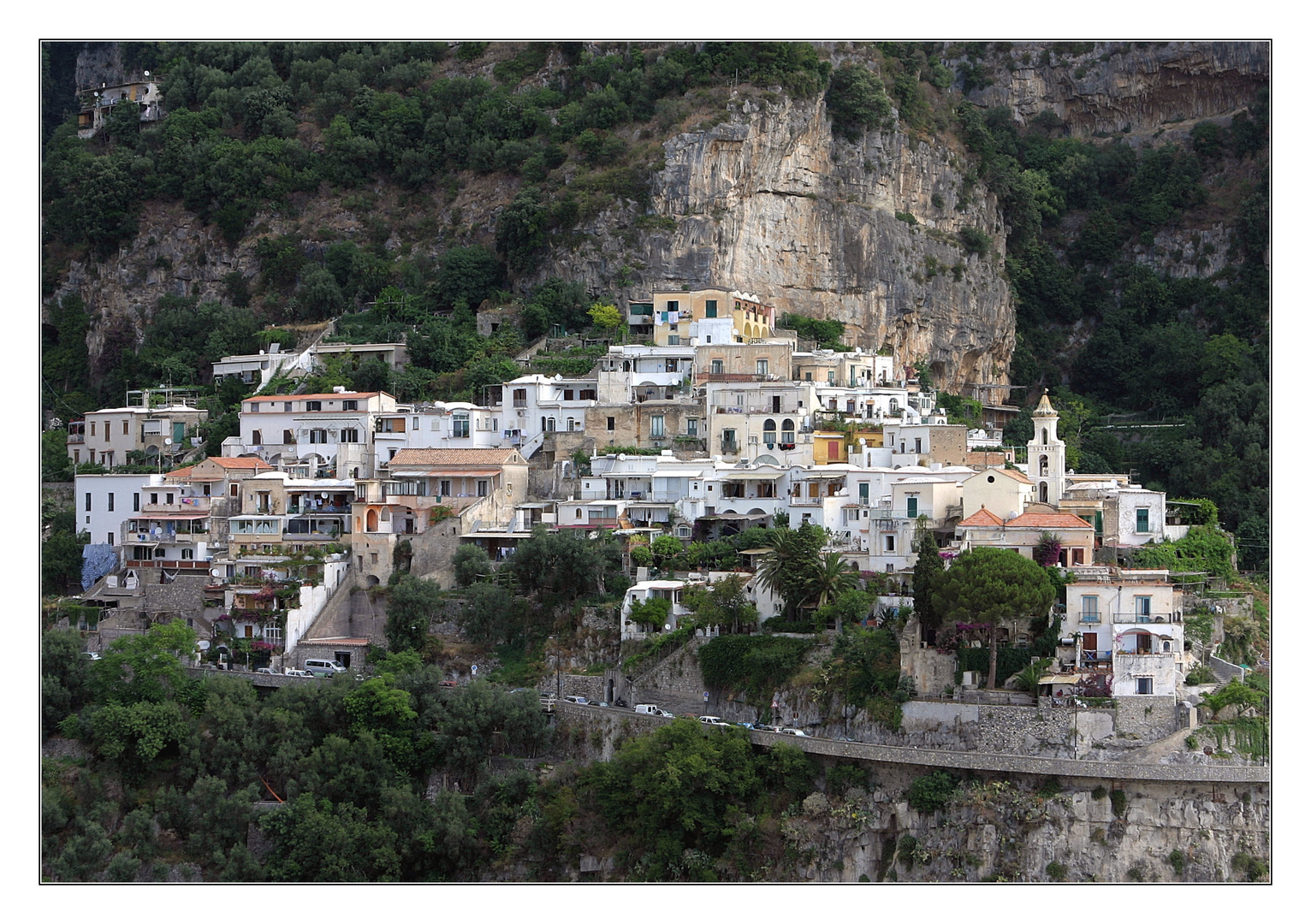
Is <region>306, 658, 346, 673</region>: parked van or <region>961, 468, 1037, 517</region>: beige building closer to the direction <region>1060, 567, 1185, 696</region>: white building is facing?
the parked van

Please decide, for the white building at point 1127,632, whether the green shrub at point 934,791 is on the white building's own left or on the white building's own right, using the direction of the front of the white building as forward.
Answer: on the white building's own right

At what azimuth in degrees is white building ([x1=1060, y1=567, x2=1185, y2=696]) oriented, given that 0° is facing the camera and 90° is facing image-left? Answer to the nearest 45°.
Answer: approximately 0°

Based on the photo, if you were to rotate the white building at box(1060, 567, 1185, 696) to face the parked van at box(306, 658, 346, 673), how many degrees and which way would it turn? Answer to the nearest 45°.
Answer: approximately 90° to its right

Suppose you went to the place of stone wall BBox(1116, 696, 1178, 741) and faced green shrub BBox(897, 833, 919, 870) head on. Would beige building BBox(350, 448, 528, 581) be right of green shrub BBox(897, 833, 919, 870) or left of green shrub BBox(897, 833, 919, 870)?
right

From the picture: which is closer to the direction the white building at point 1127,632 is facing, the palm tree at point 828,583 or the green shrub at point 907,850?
the green shrub

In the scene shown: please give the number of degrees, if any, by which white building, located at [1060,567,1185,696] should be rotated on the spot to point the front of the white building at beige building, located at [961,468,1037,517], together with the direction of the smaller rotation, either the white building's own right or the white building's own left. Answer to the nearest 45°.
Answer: approximately 135° to the white building's own right

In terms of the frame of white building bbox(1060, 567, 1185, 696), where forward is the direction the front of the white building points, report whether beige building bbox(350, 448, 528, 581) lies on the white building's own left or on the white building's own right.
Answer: on the white building's own right

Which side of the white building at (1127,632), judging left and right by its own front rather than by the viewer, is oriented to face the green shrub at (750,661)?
right
